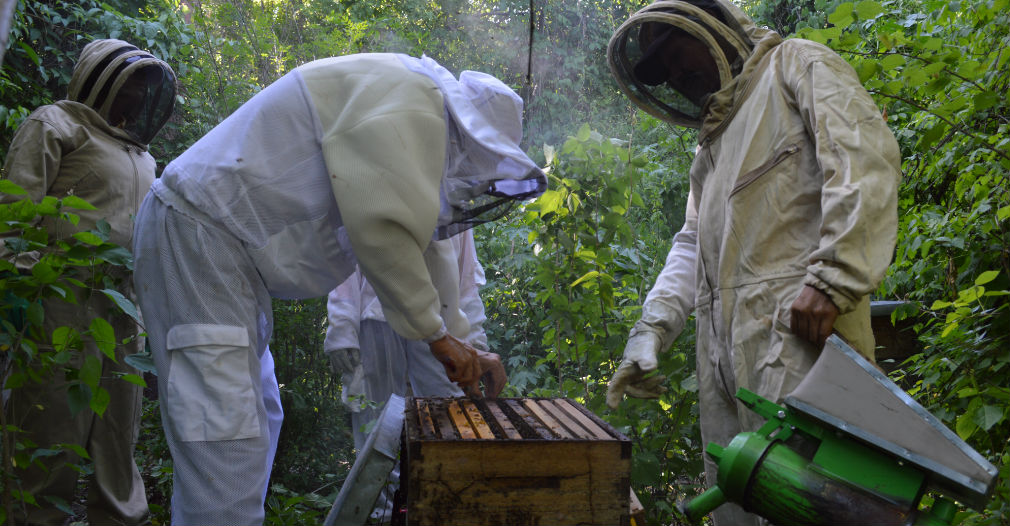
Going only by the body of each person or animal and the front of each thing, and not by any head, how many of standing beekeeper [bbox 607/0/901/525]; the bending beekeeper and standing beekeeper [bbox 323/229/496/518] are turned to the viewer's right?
1

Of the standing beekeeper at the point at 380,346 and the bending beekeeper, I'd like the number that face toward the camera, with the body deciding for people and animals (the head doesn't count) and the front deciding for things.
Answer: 1

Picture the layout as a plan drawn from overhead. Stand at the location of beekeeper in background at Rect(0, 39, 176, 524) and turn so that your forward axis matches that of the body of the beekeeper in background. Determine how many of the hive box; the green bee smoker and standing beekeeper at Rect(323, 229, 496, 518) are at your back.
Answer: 0

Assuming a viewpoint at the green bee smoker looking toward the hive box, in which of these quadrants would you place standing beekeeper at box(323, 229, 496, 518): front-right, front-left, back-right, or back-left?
front-right

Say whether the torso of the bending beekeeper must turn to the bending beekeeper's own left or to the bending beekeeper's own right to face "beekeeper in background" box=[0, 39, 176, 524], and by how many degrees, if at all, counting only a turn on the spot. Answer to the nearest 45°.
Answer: approximately 135° to the bending beekeeper's own left

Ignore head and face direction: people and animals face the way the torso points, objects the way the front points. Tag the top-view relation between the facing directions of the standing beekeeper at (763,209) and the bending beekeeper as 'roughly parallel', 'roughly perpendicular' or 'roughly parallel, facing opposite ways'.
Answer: roughly parallel, facing opposite ways

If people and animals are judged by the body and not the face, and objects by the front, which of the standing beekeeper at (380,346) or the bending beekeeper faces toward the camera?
the standing beekeeper

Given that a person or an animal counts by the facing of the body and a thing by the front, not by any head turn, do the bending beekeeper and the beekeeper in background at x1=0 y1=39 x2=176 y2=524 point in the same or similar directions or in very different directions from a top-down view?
same or similar directions

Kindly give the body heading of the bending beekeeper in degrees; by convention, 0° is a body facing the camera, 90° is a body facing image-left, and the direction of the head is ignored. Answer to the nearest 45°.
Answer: approximately 270°

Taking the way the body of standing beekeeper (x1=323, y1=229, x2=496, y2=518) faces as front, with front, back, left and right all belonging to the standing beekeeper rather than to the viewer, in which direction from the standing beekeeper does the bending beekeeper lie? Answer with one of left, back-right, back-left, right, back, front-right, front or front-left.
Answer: front

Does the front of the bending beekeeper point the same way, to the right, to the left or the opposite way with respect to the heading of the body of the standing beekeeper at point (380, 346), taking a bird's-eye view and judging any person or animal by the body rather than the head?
to the left

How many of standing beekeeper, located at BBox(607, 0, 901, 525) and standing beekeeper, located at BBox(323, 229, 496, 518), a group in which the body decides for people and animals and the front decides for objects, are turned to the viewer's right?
0

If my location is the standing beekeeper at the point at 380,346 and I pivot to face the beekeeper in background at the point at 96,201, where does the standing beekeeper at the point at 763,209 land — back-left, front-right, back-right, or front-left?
back-left

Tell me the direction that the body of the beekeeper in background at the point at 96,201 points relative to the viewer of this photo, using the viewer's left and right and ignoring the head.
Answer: facing the viewer and to the right of the viewer

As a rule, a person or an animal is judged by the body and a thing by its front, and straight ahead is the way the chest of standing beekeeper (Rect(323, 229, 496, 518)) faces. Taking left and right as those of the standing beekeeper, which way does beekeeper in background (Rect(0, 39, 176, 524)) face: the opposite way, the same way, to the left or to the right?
to the left

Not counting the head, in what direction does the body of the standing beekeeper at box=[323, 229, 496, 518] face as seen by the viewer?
toward the camera
